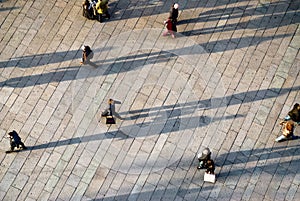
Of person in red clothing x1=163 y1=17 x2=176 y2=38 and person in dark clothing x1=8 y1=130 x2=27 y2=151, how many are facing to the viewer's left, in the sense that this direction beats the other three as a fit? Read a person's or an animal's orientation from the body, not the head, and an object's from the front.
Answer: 2

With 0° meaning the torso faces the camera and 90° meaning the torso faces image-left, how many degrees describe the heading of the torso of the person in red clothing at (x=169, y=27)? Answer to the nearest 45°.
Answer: approximately 90°

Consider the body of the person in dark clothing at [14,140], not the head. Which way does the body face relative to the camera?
to the viewer's left
